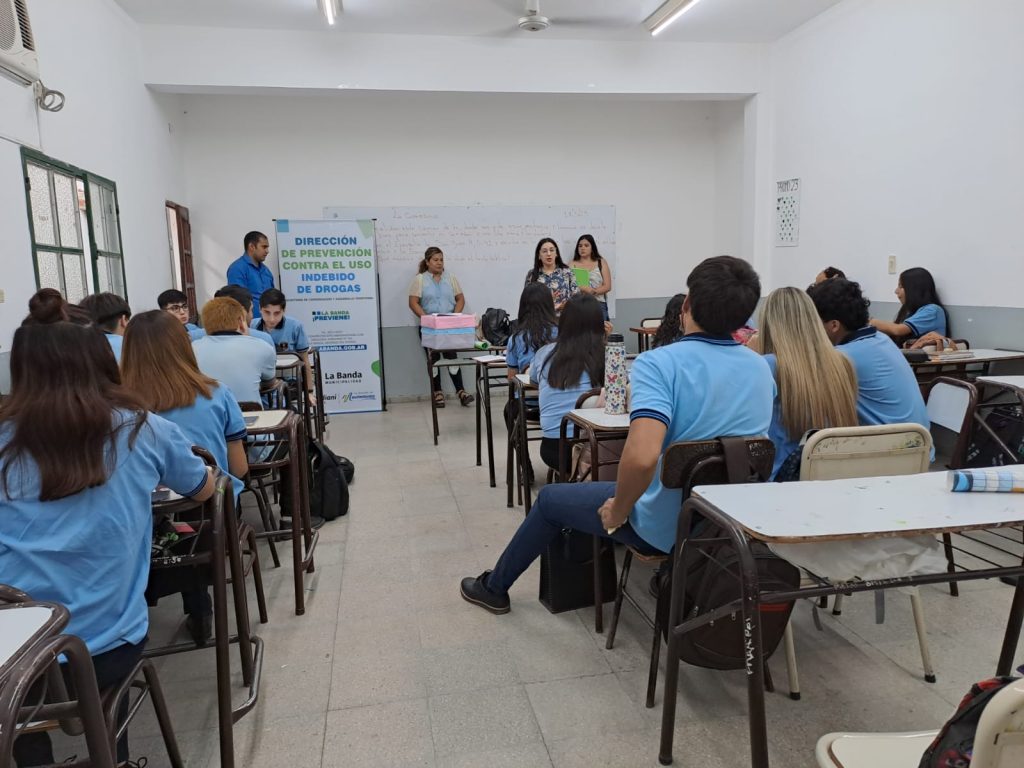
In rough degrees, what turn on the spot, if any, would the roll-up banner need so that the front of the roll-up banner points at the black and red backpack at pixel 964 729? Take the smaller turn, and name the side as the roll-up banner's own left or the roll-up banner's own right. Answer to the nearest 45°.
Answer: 0° — it already faces it

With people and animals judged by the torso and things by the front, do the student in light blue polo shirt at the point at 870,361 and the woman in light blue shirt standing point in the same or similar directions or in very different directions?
very different directions

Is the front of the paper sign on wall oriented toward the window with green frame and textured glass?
yes

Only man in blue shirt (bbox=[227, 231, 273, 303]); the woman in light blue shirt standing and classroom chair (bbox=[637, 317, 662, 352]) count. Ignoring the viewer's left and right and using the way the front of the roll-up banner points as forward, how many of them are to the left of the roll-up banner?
2

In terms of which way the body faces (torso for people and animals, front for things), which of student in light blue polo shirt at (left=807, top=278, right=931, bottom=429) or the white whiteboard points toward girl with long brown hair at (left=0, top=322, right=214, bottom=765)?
the white whiteboard

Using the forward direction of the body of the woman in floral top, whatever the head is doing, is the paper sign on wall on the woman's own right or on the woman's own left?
on the woman's own left

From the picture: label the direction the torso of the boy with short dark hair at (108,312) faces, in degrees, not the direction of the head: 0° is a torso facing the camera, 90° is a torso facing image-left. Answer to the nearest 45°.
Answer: approximately 225°

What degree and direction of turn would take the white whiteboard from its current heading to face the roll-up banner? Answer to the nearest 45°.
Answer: approximately 45° to its right

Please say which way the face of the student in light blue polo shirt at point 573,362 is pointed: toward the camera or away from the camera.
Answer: away from the camera

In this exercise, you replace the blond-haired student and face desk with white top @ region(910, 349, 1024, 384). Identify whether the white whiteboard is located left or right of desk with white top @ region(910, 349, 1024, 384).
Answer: left
